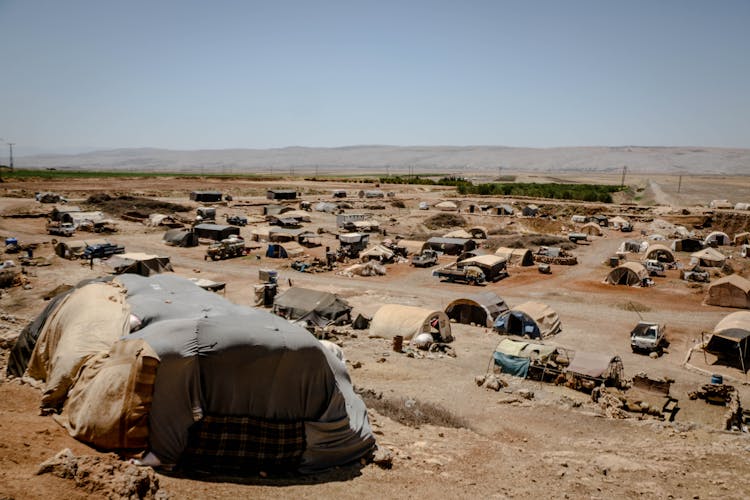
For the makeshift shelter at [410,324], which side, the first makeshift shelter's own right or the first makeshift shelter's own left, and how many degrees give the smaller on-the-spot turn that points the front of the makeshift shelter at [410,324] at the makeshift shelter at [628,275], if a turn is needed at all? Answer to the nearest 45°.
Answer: approximately 90° to the first makeshift shelter's own left

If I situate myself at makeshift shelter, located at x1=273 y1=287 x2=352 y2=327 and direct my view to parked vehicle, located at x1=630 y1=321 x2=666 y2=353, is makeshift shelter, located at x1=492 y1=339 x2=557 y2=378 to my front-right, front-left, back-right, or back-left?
front-right

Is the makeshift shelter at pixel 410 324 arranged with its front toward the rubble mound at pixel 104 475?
no

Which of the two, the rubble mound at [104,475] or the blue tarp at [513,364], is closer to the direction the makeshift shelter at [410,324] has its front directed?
the blue tarp

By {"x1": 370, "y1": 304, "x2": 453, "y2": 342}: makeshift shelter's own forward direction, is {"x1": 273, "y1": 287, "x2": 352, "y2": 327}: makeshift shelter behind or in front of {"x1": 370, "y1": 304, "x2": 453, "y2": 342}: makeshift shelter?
behind

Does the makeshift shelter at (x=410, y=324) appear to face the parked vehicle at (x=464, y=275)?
no

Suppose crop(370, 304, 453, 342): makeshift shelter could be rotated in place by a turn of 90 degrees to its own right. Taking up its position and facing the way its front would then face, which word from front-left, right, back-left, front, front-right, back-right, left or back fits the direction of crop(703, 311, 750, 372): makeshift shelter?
back-left

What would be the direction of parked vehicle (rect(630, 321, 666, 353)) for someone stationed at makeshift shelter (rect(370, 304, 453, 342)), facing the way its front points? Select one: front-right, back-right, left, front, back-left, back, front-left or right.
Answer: front-left

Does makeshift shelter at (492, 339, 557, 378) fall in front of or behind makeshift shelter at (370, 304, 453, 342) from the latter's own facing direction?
in front

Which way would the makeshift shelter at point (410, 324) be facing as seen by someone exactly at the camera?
facing the viewer and to the right of the viewer

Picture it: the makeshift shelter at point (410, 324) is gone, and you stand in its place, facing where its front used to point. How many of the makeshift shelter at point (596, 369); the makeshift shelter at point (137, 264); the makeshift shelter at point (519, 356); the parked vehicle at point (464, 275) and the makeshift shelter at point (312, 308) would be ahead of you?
2

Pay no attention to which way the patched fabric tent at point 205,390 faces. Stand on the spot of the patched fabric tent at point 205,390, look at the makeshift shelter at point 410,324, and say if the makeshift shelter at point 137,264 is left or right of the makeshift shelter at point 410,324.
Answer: left

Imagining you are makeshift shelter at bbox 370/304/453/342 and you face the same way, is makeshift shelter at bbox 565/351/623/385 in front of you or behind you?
in front

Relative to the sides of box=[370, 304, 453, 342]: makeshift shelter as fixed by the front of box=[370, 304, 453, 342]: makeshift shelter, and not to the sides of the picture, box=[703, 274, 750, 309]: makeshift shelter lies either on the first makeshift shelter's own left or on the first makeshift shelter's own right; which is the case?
on the first makeshift shelter's own left

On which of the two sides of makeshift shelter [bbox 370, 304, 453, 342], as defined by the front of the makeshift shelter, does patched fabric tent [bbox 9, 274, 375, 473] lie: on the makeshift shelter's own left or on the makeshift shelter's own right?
on the makeshift shelter's own right

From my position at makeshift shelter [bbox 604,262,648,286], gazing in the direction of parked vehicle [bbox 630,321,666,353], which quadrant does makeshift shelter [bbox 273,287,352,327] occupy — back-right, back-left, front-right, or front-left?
front-right
